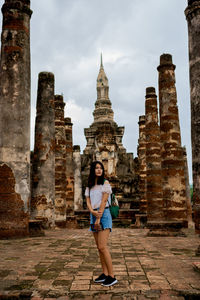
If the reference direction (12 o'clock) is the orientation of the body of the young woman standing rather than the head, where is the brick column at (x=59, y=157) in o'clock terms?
The brick column is roughly at 4 o'clock from the young woman standing.

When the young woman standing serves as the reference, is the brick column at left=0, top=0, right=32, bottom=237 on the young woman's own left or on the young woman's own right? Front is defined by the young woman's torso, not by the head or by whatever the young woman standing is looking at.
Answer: on the young woman's own right

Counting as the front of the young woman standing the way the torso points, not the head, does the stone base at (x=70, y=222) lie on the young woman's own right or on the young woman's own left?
on the young woman's own right

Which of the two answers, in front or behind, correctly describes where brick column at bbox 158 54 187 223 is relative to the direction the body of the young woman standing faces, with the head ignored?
behind

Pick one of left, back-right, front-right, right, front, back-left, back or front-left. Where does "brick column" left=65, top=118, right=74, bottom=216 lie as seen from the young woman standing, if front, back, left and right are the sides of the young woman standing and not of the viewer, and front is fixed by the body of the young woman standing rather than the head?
back-right

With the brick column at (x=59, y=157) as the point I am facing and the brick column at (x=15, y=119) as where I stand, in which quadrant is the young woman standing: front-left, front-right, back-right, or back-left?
back-right

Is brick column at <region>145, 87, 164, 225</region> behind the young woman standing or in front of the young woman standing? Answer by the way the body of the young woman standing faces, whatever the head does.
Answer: behind

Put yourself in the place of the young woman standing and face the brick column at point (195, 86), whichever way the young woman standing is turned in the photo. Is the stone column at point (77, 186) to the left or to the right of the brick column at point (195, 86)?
left

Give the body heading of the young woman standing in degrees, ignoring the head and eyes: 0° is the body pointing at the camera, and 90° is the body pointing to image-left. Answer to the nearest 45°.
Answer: approximately 45°

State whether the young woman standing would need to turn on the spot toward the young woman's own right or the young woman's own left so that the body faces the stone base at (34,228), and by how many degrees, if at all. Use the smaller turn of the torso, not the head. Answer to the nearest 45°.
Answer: approximately 135° to the young woman's own right

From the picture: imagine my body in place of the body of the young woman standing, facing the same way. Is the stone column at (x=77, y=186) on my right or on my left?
on my right
